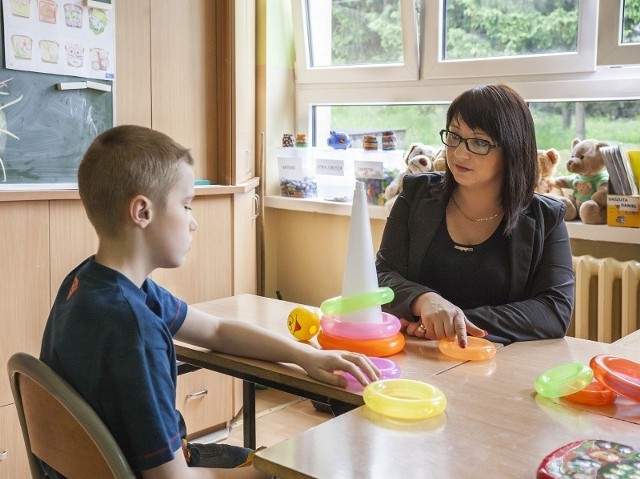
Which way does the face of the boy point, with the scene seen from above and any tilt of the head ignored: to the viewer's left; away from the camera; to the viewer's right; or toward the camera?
to the viewer's right

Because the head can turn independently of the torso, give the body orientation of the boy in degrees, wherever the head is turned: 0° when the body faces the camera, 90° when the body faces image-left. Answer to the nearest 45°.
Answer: approximately 270°

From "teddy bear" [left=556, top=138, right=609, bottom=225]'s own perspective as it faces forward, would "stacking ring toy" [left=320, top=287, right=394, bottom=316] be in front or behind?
in front

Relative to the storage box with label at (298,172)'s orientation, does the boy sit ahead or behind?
ahead

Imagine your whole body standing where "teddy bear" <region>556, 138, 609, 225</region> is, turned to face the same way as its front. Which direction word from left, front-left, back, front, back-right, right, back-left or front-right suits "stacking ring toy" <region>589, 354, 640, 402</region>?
front-left

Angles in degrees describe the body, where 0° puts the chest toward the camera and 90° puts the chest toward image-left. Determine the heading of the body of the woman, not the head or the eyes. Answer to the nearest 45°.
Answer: approximately 45°

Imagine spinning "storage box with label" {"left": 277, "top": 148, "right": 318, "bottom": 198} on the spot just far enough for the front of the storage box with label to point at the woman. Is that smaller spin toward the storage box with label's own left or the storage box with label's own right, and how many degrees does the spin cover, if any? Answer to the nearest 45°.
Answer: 0° — it already faces them

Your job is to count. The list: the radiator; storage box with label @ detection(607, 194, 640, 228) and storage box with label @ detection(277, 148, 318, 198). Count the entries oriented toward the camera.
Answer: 3

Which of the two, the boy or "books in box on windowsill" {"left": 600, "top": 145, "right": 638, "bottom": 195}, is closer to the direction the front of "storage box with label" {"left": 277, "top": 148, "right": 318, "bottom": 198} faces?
the boy

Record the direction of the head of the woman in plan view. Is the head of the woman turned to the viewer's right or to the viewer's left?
to the viewer's left

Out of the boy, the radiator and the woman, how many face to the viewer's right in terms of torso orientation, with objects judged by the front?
1

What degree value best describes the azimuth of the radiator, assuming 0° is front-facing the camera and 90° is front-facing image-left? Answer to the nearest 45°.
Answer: approximately 0°
